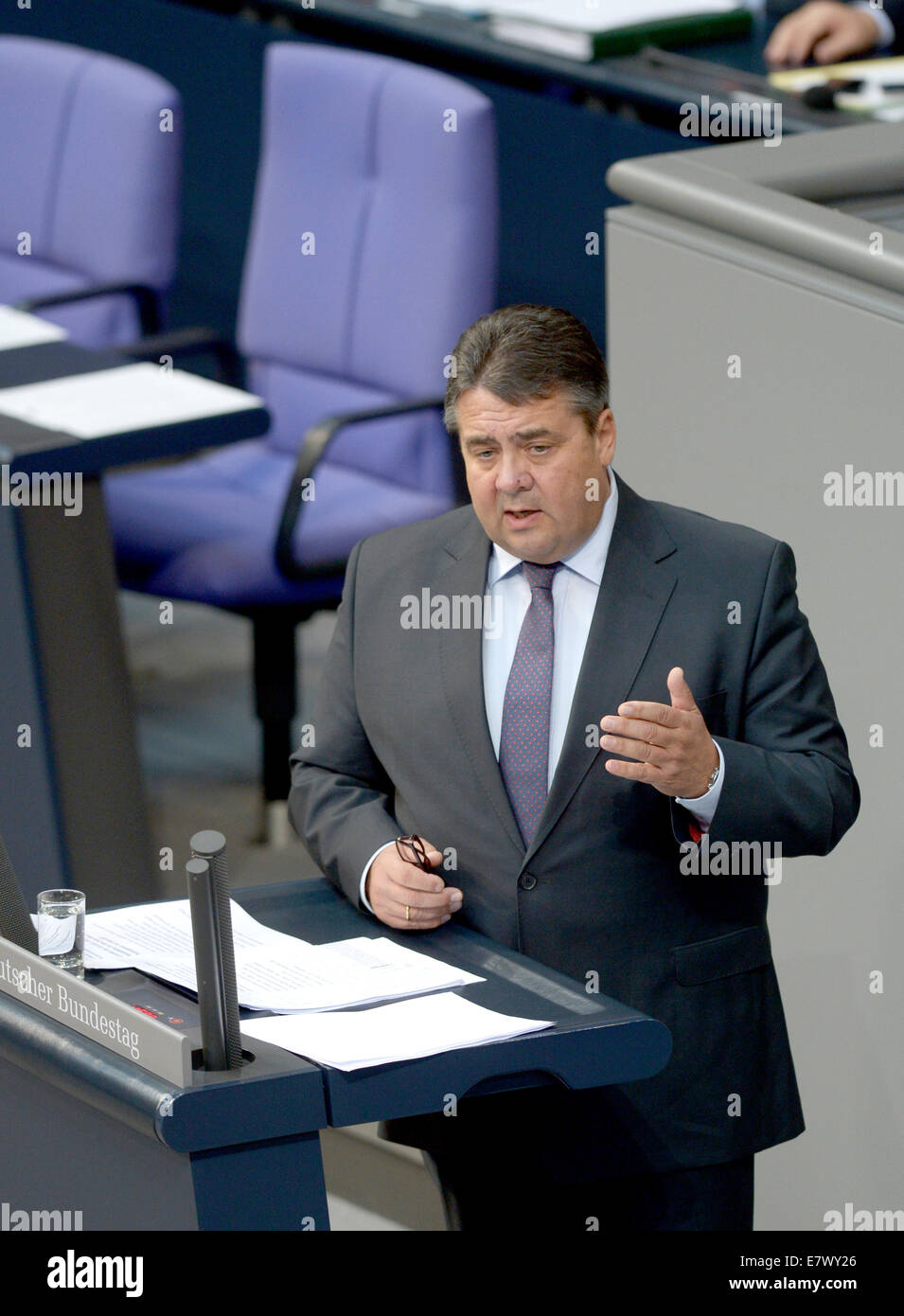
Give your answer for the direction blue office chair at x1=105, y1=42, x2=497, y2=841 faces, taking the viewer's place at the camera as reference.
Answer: facing the viewer and to the left of the viewer

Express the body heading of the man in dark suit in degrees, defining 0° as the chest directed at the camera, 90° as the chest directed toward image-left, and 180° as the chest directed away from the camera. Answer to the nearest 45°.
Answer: approximately 45°

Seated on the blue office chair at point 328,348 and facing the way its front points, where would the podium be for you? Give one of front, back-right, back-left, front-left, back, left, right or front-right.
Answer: front-left

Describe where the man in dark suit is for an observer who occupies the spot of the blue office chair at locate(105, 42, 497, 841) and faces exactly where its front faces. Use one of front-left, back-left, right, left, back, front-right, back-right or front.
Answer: front-left

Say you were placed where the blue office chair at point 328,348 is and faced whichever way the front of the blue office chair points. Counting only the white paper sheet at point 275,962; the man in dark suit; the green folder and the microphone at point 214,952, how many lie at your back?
1

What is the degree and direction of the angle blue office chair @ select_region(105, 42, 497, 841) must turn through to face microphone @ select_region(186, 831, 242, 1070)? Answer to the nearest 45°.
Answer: approximately 45° to its left

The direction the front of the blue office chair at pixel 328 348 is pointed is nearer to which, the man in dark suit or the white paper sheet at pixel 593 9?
the man in dark suit

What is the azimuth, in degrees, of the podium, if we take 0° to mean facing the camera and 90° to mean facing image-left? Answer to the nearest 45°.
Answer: approximately 45°

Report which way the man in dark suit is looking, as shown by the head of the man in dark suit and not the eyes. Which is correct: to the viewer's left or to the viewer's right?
to the viewer's left

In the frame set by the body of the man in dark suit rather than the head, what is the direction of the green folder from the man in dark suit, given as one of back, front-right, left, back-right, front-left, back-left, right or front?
back-right

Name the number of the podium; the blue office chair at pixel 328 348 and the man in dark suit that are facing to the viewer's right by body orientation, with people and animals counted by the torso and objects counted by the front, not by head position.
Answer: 0

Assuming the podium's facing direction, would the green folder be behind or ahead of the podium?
behind

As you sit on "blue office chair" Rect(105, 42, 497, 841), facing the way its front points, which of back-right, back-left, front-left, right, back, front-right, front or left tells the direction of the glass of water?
front-left
